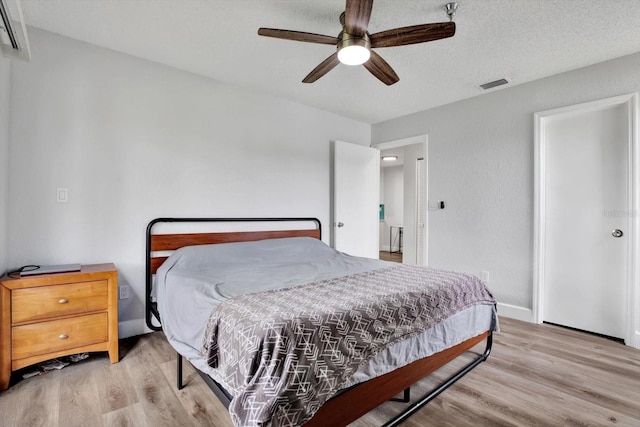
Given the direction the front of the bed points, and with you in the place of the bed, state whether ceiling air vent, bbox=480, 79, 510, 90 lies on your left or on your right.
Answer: on your left

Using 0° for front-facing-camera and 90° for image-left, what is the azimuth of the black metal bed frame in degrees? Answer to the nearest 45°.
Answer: approximately 315°

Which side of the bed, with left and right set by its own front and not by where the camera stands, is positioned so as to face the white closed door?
left

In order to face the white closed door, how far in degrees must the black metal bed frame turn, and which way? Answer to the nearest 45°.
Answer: approximately 45° to its left

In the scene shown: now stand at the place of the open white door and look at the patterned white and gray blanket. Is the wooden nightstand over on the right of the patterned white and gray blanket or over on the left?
right

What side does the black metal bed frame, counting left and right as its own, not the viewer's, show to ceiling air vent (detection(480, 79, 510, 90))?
left

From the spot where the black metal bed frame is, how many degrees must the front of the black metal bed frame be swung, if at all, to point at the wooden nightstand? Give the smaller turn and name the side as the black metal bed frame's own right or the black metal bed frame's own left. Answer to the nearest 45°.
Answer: approximately 135° to the black metal bed frame's own right

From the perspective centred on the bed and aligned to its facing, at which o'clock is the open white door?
The open white door is roughly at 8 o'clock from the bed.

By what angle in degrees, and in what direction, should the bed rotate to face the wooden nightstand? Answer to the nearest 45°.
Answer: approximately 135° to its right
